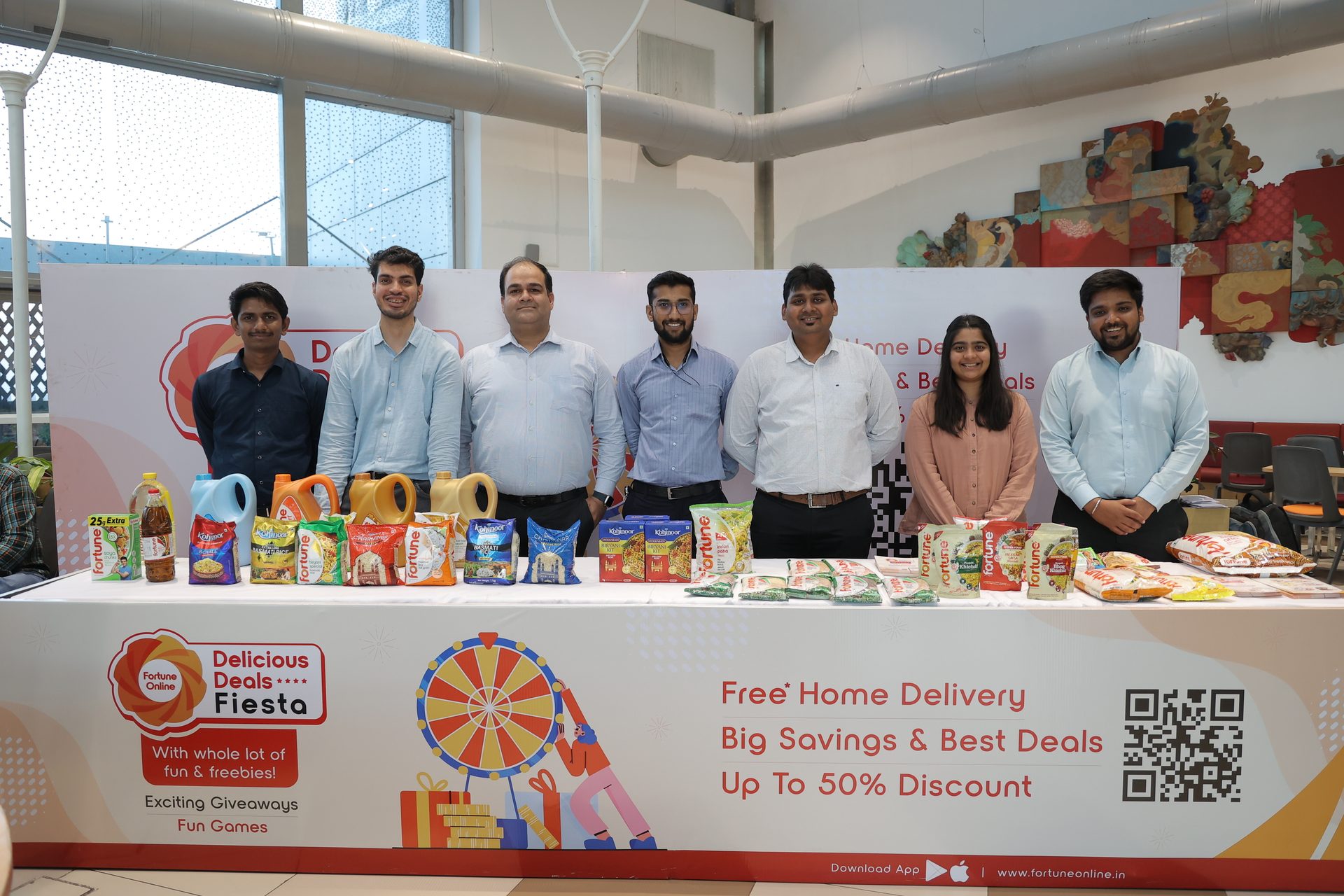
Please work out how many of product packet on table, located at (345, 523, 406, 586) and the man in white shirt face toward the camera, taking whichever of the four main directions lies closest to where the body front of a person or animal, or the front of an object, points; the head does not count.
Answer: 2

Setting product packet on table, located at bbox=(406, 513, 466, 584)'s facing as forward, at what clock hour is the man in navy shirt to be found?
The man in navy shirt is roughly at 5 o'clock from the product packet on table.

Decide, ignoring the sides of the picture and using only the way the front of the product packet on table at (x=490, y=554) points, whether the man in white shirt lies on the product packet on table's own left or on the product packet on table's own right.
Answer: on the product packet on table's own left

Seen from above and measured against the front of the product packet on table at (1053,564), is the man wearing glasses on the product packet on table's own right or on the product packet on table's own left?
on the product packet on table's own right

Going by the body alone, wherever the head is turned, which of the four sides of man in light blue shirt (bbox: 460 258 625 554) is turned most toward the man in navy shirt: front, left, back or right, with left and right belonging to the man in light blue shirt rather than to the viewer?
right

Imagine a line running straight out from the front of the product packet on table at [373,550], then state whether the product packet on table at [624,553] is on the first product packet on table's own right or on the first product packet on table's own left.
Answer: on the first product packet on table's own left

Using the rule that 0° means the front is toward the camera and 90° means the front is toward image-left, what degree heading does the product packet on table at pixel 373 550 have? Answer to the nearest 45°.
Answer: approximately 0°

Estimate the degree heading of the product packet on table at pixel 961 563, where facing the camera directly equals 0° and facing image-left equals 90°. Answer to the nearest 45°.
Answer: approximately 0°

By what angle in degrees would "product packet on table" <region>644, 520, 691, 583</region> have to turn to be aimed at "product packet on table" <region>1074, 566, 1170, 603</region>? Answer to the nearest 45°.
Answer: approximately 90° to its left
